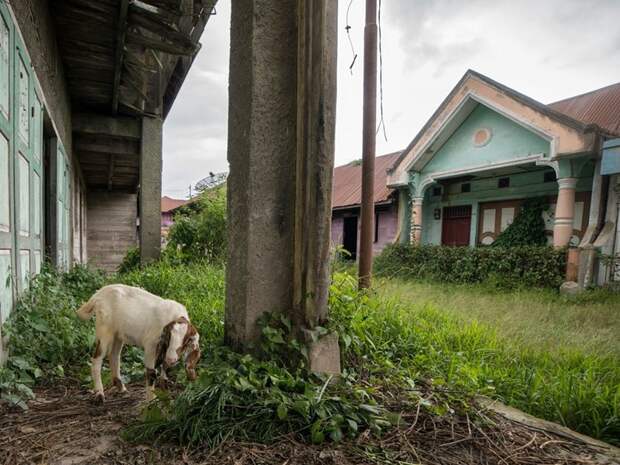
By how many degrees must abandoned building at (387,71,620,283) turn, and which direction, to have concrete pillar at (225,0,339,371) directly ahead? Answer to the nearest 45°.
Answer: approximately 45° to its left

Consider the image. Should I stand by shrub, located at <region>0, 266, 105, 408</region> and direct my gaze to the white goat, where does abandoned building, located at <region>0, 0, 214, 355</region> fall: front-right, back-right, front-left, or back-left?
back-left

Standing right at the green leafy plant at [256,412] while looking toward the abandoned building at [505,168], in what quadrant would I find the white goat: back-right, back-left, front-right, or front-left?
back-left

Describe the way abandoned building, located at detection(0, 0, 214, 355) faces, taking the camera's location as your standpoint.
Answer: facing to the right of the viewer

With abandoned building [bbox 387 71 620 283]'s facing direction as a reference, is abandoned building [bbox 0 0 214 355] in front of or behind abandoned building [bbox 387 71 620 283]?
in front

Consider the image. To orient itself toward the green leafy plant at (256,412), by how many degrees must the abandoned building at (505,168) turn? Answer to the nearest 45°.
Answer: approximately 45° to its left

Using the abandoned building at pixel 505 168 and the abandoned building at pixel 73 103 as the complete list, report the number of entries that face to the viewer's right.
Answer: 1

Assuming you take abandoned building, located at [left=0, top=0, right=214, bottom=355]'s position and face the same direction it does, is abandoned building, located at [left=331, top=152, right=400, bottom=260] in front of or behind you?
in front

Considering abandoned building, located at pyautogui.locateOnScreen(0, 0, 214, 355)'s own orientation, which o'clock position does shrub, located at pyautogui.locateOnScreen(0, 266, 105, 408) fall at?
The shrub is roughly at 3 o'clock from the abandoned building.
